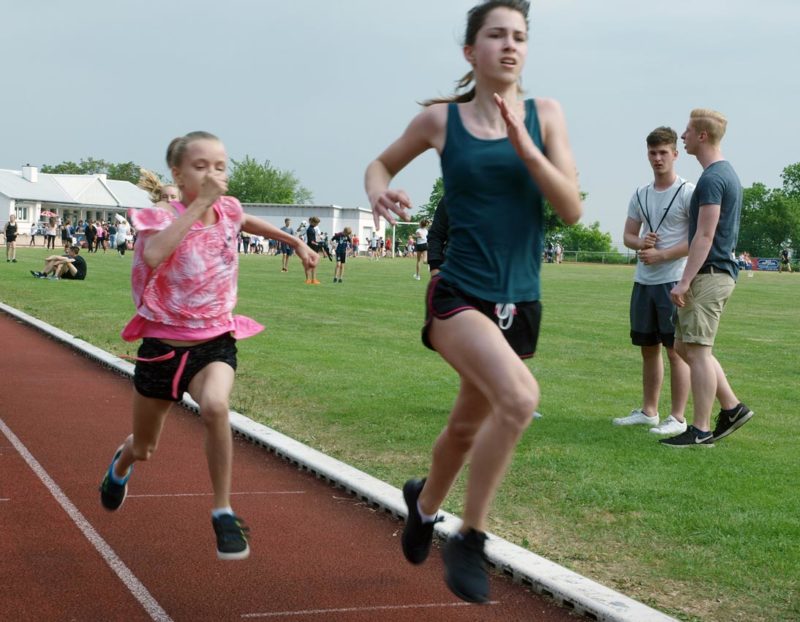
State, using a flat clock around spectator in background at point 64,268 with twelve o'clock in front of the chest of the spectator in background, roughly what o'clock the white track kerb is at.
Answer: The white track kerb is roughly at 9 o'clock from the spectator in background.

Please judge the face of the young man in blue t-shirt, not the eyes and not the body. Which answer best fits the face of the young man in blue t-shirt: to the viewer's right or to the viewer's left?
to the viewer's left

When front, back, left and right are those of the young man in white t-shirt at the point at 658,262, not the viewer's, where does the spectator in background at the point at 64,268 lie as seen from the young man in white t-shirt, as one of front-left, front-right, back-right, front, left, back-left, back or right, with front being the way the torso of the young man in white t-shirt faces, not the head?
right

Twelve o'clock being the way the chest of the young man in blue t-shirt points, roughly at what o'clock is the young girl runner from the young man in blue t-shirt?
The young girl runner is roughly at 10 o'clock from the young man in blue t-shirt.

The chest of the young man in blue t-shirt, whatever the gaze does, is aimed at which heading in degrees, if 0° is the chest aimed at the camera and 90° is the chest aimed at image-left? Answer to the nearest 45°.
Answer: approximately 90°

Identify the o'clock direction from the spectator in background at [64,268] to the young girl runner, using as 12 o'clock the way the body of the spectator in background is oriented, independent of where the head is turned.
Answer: The young girl runner is roughly at 9 o'clock from the spectator in background.

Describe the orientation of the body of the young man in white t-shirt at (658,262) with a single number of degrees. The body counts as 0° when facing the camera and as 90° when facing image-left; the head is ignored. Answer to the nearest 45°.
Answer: approximately 45°

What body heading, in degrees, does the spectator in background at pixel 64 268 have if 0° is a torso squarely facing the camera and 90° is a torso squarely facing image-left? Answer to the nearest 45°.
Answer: approximately 90°

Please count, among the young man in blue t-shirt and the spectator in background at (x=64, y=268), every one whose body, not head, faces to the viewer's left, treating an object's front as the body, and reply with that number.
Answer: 2
